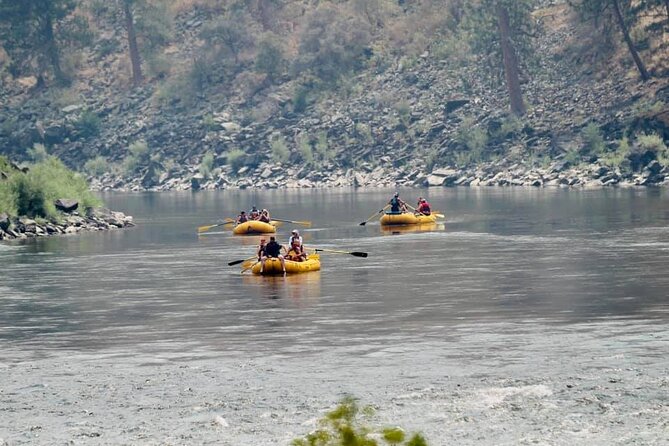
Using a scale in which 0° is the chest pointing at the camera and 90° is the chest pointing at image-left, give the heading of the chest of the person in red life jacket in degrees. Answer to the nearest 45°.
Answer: approximately 45°
